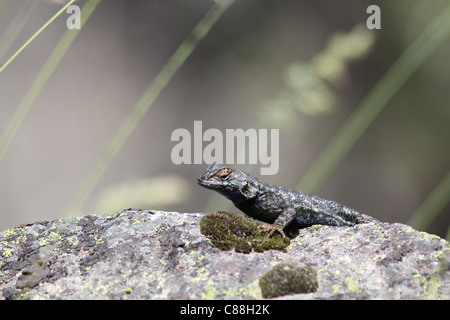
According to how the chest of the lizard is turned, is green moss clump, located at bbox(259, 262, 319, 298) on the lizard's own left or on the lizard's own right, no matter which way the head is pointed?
on the lizard's own left

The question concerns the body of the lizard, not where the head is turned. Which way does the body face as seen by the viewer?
to the viewer's left
